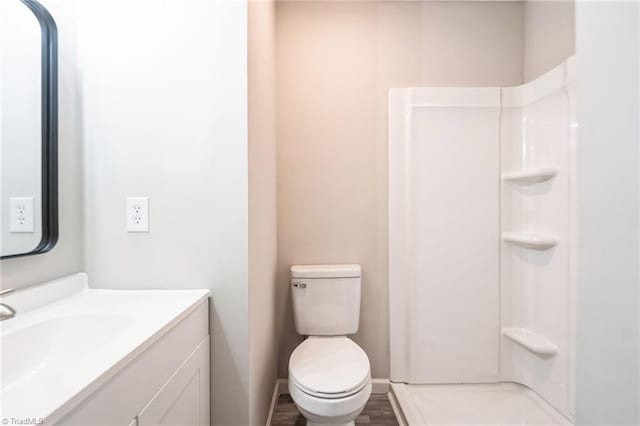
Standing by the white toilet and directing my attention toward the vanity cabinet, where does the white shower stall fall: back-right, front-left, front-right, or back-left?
back-left

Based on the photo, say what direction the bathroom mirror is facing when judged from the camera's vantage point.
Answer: facing the viewer and to the right of the viewer

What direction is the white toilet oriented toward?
toward the camera

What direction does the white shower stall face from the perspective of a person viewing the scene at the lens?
facing the viewer and to the left of the viewer

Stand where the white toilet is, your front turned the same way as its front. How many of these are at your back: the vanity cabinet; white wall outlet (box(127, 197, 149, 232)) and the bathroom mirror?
0

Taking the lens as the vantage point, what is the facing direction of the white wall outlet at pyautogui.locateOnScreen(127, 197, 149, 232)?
facing the viewer

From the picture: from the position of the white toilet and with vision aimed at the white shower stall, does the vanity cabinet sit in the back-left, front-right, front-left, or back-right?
back-right

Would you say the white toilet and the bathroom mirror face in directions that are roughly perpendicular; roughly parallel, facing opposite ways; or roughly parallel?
roughly perpendicular

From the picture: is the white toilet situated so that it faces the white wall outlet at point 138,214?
no

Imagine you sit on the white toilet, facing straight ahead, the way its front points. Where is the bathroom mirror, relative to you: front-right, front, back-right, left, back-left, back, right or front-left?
front-right

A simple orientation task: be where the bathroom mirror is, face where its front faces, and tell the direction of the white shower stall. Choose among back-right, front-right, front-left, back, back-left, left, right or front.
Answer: front-left
